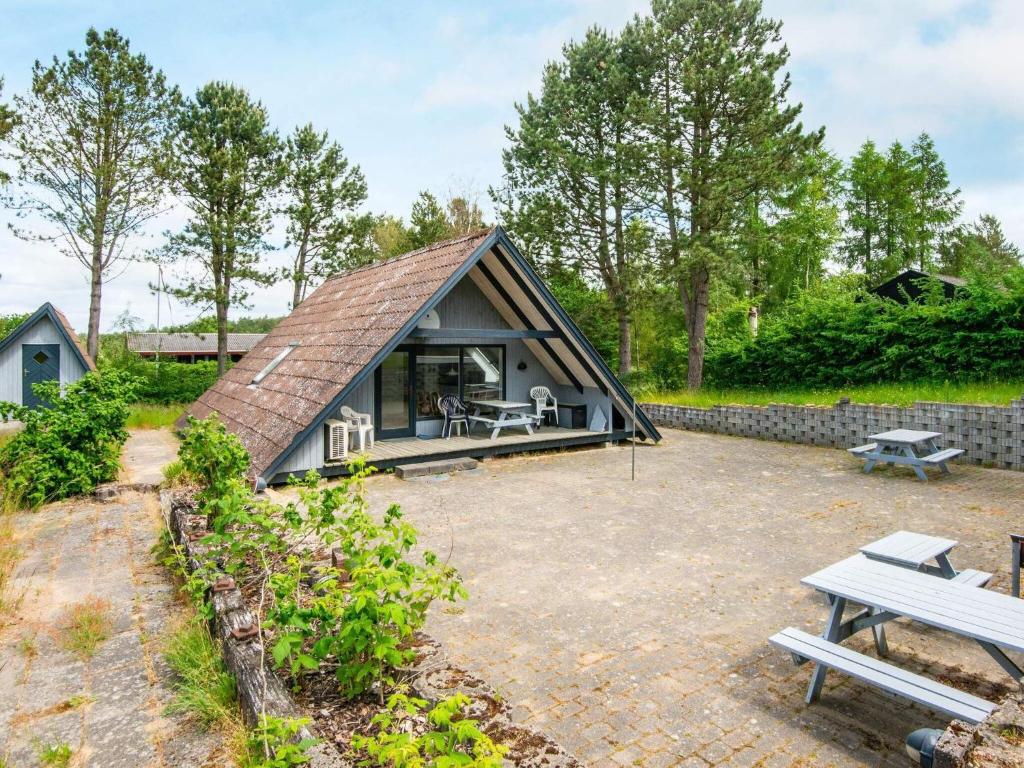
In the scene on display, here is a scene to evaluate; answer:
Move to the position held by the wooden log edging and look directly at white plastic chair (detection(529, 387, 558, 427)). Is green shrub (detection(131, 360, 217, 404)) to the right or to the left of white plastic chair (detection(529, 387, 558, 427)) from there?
left

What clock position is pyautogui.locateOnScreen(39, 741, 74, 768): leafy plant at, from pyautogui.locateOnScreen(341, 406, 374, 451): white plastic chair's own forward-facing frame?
The leafy plant is roughly at 2 o'clock from the white plastic chair.

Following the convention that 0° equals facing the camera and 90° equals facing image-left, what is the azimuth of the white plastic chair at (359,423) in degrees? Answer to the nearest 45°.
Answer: approximately 315°

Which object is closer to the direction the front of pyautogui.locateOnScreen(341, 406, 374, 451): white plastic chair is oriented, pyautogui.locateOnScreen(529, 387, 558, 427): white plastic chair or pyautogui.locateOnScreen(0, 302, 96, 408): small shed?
the white plastic chair

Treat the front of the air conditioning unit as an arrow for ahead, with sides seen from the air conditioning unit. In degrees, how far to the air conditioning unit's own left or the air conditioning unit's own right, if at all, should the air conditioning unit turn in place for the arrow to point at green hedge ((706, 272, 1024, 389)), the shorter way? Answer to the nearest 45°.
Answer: approximately 45° to the air conditioning unit's own left

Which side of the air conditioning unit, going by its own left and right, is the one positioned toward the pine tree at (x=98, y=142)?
back

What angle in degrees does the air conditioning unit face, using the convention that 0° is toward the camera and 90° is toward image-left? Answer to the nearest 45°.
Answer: approximately 315°

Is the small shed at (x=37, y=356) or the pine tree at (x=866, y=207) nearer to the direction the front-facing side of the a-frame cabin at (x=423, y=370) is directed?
the pine tree
